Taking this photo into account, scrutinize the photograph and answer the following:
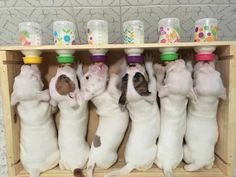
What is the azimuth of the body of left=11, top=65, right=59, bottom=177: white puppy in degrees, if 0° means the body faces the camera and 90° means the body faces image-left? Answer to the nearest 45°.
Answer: approximately 180°

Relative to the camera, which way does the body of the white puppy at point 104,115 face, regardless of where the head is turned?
away from the camera

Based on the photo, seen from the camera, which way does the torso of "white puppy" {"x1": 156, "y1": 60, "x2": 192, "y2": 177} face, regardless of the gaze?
away from the camera

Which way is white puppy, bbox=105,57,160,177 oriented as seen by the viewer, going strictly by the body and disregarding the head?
away from the camera

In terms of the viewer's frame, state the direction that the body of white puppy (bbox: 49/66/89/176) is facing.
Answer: away from the camera
